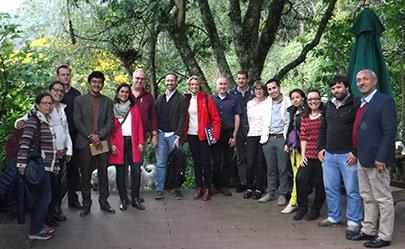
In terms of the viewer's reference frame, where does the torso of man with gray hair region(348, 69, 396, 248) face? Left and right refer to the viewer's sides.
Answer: facing the viewer and to the left of the viewer

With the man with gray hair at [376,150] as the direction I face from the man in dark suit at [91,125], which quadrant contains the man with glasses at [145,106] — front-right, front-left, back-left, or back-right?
front-left

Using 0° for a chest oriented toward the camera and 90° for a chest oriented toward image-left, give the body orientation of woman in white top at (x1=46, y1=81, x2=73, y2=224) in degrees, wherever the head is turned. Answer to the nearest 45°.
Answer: approximately 315°

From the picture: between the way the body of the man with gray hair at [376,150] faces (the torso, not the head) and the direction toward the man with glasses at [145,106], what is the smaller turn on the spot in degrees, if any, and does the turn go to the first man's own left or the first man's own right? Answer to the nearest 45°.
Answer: approximately 45° to the first man's own right

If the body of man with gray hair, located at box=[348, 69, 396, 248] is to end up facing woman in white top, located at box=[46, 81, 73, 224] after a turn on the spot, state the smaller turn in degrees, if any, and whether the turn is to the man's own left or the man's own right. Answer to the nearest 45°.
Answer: approximately 45° to the man's own right

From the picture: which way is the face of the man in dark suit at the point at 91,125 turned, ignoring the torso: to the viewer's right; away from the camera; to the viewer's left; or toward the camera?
toward the camera

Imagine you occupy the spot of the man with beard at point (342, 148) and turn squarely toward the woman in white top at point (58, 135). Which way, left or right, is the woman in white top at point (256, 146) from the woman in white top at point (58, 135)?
right

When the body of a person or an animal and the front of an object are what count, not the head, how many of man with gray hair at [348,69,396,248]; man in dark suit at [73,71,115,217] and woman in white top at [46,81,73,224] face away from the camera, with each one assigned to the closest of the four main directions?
0

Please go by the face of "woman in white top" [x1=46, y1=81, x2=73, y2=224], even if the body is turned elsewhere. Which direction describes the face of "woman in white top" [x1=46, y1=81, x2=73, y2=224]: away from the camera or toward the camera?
toward the camera

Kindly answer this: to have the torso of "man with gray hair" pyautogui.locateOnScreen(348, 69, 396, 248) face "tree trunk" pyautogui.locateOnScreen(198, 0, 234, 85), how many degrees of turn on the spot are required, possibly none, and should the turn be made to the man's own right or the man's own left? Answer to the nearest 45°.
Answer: approximately 90° to the man's own right

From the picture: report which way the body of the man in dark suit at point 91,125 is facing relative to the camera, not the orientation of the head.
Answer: toward the camera
